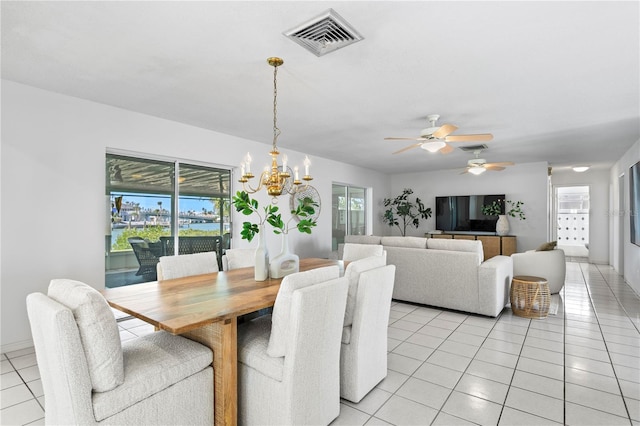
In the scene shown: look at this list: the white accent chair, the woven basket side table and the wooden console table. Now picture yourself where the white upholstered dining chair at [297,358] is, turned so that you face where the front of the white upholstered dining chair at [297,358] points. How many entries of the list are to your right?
3

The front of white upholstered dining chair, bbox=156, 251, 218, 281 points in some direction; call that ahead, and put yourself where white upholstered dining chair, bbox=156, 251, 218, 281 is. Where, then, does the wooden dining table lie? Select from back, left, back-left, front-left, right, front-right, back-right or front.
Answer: front-right

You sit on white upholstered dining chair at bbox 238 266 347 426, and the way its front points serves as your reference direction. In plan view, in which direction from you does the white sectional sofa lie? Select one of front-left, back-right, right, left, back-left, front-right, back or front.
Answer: right

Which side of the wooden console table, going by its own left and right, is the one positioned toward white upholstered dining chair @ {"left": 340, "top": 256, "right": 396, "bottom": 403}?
front

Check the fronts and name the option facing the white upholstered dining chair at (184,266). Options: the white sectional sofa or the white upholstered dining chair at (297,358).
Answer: the white upholstered dining chair at (297,358)

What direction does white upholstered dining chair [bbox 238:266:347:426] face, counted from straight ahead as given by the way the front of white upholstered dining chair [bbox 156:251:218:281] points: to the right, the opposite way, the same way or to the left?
the opposite way

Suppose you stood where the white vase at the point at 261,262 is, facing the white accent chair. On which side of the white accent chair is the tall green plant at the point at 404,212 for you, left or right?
left

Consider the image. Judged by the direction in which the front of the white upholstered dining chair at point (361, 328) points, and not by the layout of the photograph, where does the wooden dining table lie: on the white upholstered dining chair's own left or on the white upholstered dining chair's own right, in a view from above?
on the white upholstered dining chair's own left

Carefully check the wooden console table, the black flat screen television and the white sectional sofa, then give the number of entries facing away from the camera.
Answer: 1

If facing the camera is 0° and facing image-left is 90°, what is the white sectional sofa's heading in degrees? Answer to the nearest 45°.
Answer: approximately 180°

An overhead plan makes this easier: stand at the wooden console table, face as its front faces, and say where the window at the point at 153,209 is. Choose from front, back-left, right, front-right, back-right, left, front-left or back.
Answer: front-right

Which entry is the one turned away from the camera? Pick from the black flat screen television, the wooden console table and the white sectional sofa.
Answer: the white sectional sofa

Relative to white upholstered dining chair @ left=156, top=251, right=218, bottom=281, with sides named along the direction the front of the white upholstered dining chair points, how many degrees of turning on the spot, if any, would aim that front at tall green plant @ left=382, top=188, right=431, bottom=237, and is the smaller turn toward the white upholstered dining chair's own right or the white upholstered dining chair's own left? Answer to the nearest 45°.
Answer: approximately 90° to the white upholstered dining chair's own left

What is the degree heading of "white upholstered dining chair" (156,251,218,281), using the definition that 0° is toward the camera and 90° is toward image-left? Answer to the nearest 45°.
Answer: approximately 315°

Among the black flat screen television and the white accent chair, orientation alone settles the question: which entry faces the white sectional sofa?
the black flat screen television

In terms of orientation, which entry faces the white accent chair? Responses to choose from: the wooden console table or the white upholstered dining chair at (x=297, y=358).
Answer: the wooden console table

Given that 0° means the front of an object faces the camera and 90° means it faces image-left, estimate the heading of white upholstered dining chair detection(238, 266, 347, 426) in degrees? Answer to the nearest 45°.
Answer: approximately 135°
